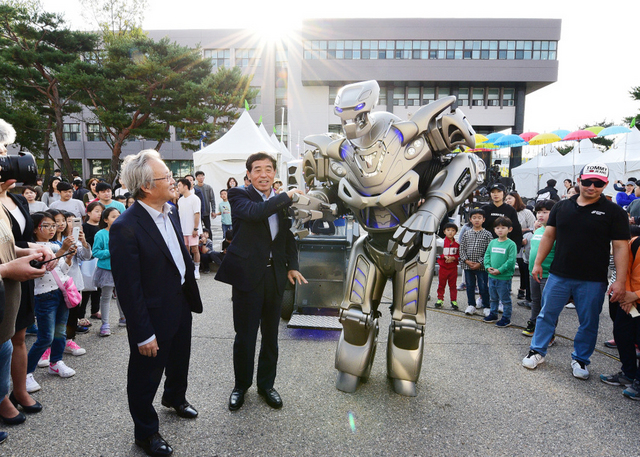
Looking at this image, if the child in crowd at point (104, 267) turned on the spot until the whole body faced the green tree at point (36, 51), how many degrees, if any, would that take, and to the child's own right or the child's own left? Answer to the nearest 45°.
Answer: approximately 135° to the child's own left

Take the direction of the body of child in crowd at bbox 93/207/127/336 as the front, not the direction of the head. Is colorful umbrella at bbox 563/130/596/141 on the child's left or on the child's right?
on the child's left

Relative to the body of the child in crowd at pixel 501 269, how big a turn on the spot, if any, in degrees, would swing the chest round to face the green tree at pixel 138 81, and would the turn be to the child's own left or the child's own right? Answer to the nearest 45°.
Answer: approximately 90° to the child's own right

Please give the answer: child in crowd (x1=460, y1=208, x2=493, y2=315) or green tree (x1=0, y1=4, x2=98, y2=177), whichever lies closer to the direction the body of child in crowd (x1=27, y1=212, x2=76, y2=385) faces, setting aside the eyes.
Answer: the child in crowd

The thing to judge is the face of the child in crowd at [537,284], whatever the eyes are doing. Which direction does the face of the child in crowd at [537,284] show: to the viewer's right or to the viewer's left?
to the viewer's left

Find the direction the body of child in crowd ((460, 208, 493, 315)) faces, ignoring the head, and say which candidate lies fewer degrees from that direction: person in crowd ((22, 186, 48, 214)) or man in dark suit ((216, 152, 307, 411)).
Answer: the man in dark suit

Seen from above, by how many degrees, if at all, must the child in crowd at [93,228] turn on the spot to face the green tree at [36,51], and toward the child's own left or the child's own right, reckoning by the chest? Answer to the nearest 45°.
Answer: approximately 135° to the child's own left

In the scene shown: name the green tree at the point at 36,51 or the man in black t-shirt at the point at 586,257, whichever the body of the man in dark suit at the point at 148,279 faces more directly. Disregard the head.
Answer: the man in black t-shirt

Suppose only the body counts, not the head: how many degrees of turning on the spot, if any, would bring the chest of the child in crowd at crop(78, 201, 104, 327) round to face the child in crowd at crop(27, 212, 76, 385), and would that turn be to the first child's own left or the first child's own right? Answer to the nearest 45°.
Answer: approximately 45° to the first child's own right
